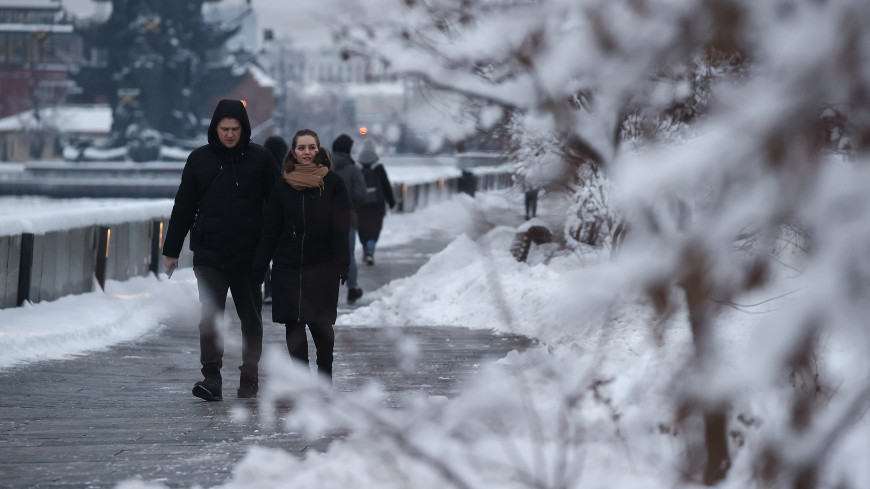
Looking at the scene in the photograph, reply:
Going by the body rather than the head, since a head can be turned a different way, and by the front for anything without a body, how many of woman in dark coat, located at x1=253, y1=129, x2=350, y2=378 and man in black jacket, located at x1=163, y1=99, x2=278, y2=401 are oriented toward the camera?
2

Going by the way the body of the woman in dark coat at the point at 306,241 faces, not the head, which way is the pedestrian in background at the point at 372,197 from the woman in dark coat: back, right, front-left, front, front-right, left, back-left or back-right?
back

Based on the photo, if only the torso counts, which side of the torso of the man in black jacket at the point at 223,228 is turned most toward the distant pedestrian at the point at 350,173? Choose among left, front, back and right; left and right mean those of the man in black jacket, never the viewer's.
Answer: back

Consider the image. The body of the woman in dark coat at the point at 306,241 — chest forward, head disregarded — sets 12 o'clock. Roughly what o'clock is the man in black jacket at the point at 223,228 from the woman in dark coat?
The man in black jacket is roughly at 4 o'clock from the woman in dark coat.

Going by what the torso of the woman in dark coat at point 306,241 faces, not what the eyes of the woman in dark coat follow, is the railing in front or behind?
behind

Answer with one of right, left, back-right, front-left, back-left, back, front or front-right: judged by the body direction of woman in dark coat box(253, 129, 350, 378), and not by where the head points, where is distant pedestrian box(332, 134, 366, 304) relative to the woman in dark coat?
back

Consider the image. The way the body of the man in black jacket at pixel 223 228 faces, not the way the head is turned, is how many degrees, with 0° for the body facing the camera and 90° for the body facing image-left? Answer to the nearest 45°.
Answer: approximately 0°

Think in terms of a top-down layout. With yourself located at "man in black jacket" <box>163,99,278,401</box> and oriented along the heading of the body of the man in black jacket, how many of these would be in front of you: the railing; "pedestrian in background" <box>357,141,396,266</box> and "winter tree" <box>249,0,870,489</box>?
1

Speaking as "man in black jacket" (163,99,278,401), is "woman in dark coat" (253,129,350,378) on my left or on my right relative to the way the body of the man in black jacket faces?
on my left
